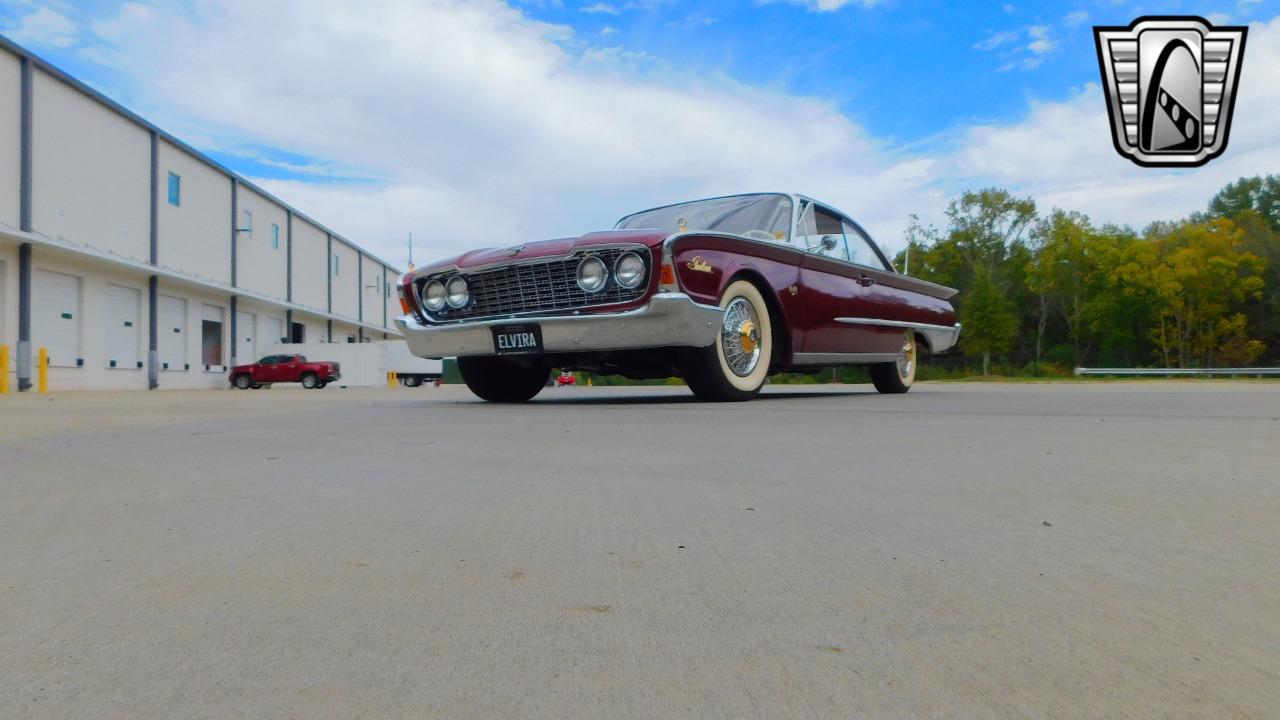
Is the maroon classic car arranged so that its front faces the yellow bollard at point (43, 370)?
no

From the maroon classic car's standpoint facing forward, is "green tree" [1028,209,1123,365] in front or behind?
behind

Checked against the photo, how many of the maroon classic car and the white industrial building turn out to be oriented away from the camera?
0

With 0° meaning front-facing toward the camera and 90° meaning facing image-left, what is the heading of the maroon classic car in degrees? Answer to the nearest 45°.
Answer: approximately 45°

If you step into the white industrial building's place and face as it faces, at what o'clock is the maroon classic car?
The maroon classic car is roughly at 1 o'clock from the white industrial building.

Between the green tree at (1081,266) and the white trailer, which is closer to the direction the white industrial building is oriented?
the green tree

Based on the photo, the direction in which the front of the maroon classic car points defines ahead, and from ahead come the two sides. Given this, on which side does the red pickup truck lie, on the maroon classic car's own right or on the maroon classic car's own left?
on the maroon classic car's own right

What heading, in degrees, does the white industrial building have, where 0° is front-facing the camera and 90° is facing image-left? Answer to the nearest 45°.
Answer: approximately 315°
